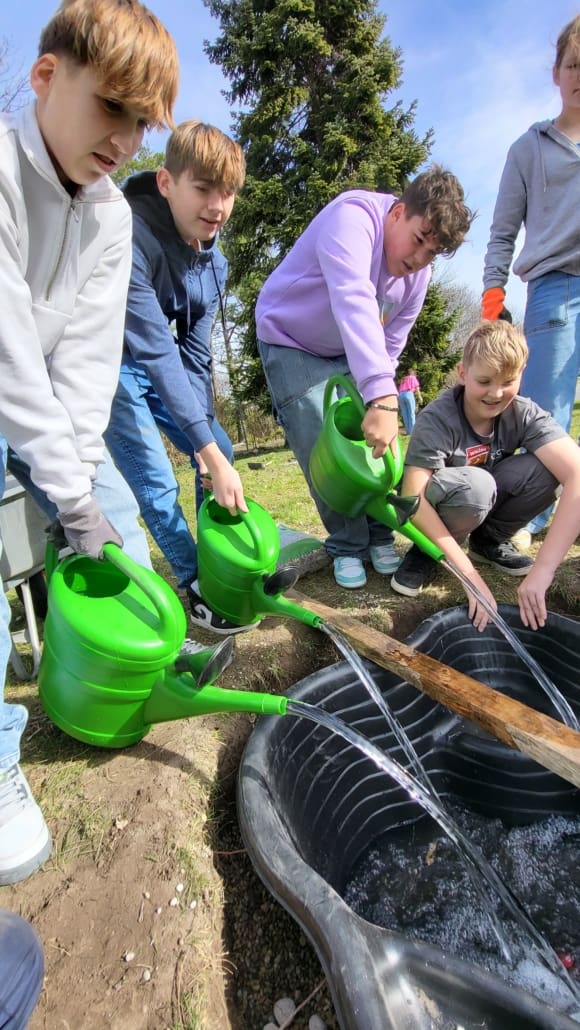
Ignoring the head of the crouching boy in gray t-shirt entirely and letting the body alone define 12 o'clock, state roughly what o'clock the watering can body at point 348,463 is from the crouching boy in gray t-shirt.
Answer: The watering can body is roughly at 2 o'clock from the crouching boy in gray t-shirt.

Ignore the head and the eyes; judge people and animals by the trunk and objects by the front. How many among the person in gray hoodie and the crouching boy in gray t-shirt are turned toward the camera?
2

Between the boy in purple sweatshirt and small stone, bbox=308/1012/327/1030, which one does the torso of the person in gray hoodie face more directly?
the small stone

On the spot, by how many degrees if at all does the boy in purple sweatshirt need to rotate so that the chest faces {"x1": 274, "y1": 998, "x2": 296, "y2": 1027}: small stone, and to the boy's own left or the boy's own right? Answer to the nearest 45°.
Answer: approximately 45° to the boy's own right

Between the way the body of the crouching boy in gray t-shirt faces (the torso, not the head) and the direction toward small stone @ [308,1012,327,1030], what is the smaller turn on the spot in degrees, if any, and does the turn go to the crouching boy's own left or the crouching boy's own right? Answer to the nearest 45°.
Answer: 0° — they already face it

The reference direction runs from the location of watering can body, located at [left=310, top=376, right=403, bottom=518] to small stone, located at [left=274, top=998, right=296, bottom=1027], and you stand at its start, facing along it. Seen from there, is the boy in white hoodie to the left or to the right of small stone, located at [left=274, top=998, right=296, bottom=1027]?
right

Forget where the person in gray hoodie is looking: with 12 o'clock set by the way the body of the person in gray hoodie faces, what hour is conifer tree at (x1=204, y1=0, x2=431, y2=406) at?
The conifer tree is roughly at 5 o'clock from the person in gray hoodie.

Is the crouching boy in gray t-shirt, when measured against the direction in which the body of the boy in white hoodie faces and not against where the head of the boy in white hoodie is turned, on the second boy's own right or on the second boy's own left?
on the second boy's own left

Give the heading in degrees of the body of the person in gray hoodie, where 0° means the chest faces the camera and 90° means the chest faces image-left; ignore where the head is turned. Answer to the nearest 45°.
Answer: approximately 0°

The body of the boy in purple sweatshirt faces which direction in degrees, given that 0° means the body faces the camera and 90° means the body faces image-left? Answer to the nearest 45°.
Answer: approximately 315°

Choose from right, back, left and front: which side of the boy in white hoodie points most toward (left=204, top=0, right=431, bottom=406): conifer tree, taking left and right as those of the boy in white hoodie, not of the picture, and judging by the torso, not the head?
left
